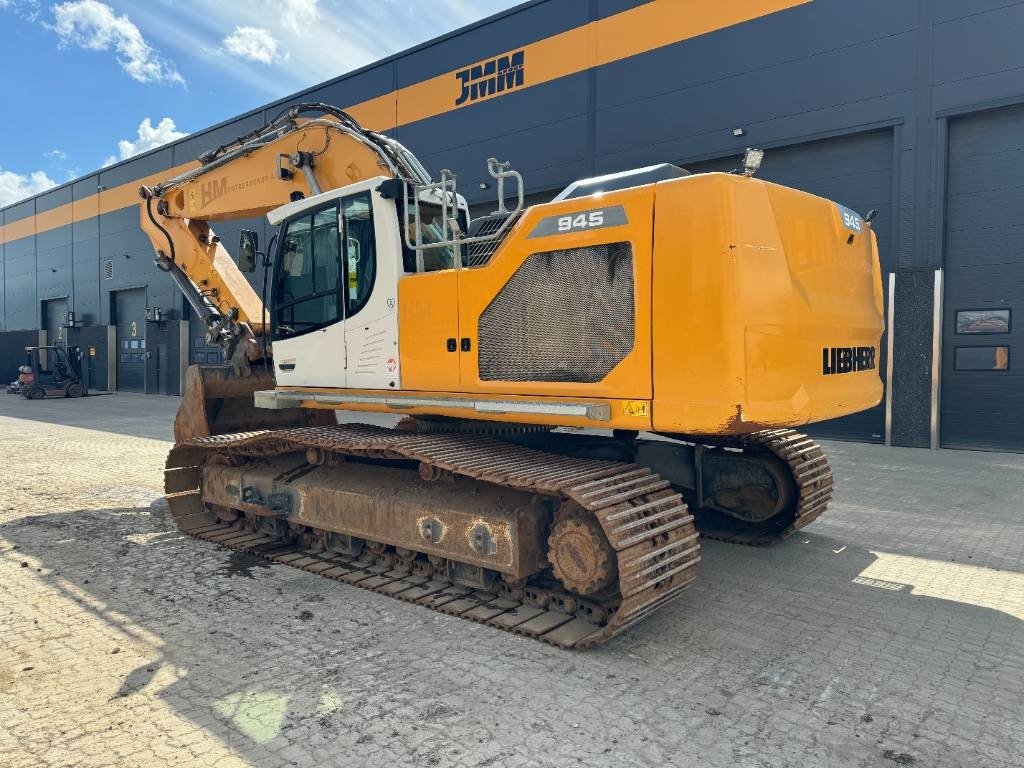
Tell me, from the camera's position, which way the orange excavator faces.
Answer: facing away from the viewer and to the left of the viewer

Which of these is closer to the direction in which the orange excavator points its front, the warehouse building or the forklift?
the forklift

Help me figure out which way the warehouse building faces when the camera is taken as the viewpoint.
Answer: facing the viewer and to the left of the viewer

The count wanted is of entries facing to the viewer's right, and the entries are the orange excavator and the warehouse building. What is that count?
0

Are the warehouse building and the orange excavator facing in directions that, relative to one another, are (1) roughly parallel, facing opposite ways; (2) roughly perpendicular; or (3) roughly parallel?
roughly perpendicular

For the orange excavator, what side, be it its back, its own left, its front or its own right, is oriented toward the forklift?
front

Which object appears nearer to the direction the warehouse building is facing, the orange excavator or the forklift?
the orange excavator

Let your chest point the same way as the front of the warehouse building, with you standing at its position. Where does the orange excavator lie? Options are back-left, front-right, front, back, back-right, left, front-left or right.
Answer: front

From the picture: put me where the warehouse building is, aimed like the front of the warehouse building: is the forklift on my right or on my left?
on my right
